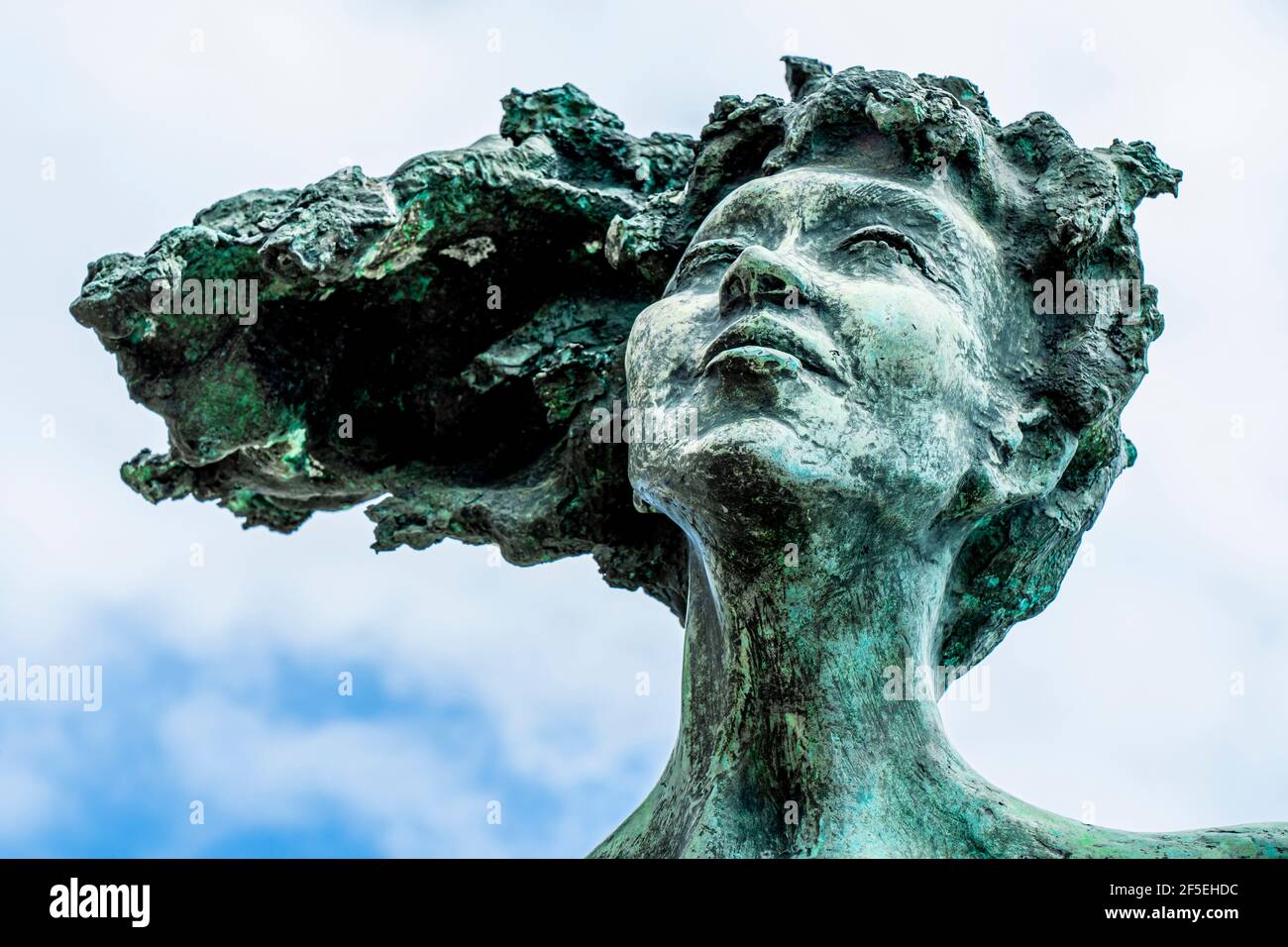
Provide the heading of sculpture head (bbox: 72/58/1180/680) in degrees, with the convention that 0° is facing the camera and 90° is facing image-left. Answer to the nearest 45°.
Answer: approximately 45°
